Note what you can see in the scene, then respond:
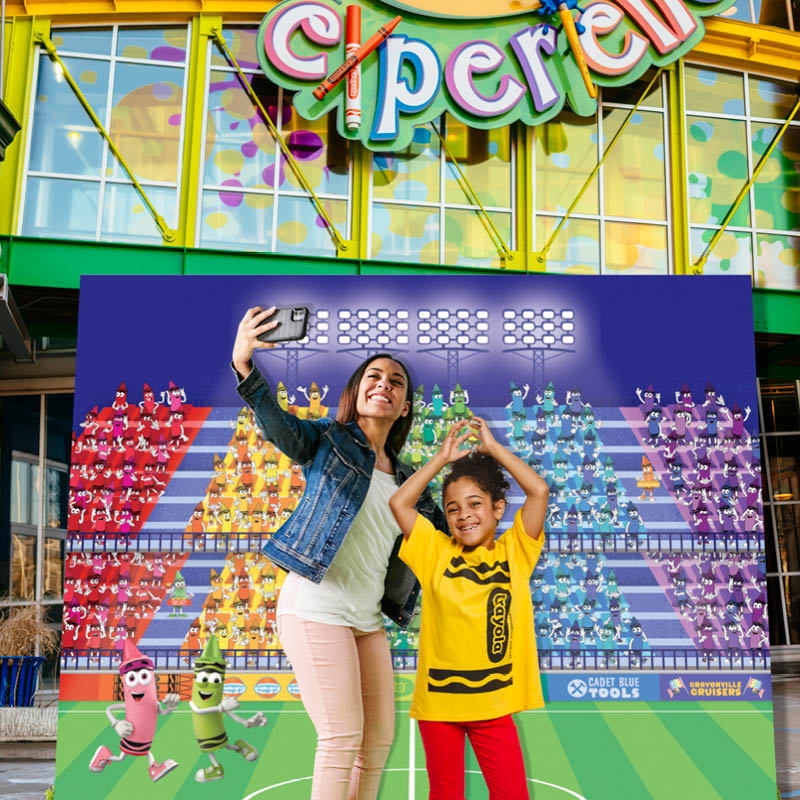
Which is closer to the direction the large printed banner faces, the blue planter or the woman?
the woman

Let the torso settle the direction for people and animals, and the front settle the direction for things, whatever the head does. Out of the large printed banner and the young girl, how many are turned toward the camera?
2

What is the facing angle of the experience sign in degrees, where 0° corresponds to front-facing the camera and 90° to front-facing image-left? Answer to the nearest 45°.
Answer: approximately 0°
